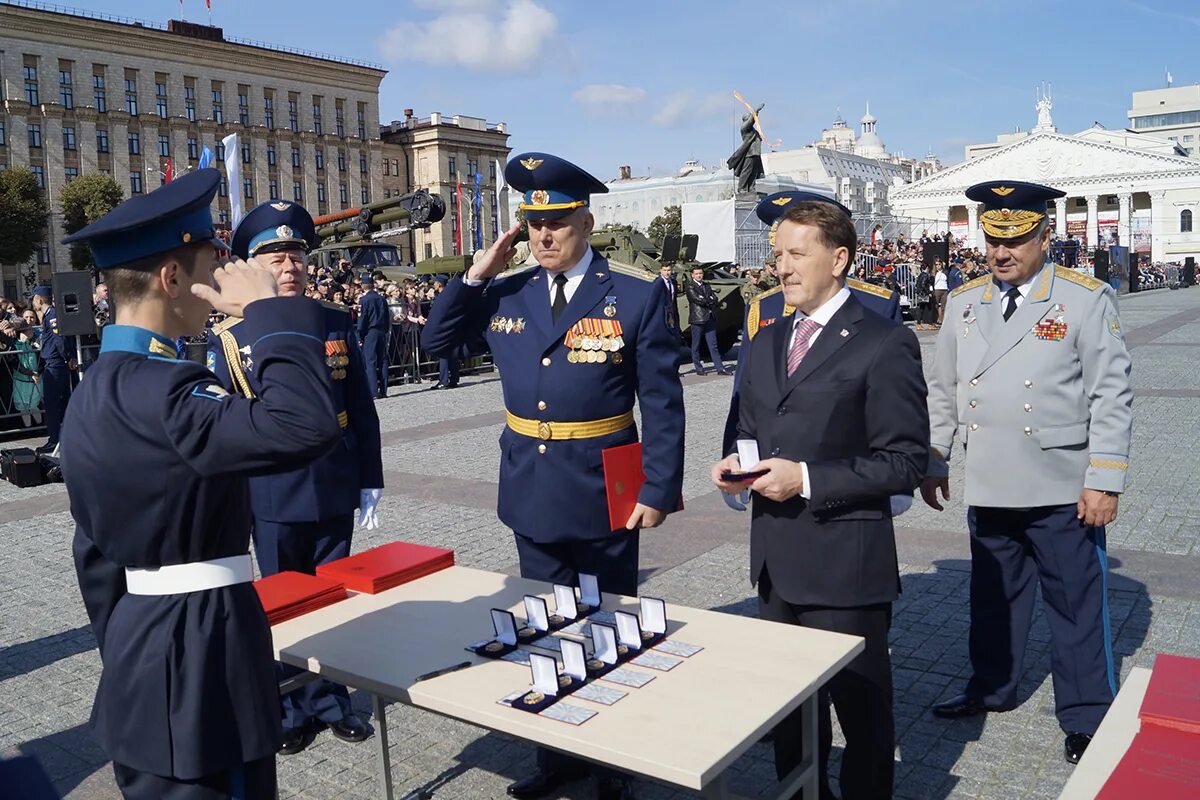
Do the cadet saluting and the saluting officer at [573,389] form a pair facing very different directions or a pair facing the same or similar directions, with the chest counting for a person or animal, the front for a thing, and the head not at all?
very different directions

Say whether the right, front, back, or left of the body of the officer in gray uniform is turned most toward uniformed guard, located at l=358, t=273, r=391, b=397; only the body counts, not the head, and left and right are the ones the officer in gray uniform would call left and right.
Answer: right

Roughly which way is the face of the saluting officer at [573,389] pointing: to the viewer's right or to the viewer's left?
to the viewer's left

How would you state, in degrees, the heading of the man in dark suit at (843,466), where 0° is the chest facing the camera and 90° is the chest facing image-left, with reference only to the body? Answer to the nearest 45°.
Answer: approximately 45°

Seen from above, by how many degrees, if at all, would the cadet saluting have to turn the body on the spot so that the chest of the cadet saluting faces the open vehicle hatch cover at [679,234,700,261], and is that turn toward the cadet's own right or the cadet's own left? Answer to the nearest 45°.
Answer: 0° — they already face it

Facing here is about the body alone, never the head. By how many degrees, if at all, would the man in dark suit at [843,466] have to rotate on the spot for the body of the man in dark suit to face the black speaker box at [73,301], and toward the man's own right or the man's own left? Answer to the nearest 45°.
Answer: approximately 90° to the man's own right

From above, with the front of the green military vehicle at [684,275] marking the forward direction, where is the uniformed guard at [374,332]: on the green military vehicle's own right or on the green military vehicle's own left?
on the green military vehicle's own right
